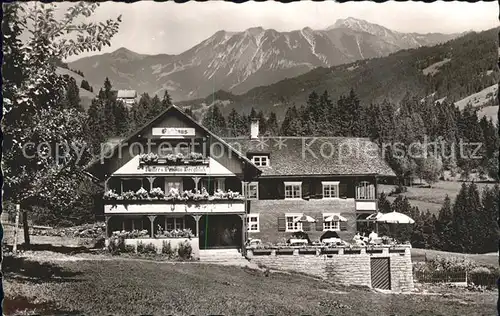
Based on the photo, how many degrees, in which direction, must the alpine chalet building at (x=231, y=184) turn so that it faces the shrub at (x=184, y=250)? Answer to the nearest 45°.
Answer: approximately 45° to its right

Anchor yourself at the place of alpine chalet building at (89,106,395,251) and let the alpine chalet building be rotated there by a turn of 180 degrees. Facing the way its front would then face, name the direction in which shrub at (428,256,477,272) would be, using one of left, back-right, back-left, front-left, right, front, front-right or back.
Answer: right

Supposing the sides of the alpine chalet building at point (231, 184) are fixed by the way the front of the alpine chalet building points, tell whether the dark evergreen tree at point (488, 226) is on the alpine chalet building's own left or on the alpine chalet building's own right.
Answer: on the alpine chalet building's own left

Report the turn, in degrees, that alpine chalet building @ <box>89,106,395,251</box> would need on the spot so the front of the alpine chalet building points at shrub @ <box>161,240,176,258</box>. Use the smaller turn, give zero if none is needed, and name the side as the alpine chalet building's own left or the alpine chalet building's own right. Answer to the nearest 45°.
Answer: approximately 45° to the alpine chalet building's own right

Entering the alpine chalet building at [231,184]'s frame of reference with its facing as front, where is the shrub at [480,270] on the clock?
The shrub is roughly at 9 o'clock from the alpine chalet building.

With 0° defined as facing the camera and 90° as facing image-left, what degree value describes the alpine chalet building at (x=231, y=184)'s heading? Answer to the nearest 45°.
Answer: approximately 0°

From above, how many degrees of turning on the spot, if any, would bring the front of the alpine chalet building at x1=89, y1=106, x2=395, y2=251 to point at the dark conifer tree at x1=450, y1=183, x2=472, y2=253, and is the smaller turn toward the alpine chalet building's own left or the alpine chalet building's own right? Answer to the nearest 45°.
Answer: approximately 135° to the alpine chalet building's own left
